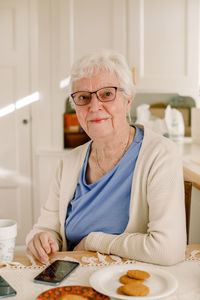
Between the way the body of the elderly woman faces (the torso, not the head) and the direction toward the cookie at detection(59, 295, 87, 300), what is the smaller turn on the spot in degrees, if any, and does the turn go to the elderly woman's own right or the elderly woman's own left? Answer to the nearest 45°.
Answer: approximately 45° to the elderly woman's own left

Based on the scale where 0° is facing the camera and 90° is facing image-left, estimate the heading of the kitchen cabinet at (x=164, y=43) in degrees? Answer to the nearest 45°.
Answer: approximately 0°

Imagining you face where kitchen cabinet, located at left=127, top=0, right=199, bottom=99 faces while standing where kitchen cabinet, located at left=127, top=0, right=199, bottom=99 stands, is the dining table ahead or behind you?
ahead

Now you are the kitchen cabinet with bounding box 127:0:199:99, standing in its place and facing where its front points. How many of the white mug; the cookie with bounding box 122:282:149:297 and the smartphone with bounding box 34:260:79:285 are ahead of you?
3

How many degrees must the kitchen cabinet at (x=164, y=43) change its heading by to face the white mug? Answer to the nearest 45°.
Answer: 0° — it already faces it

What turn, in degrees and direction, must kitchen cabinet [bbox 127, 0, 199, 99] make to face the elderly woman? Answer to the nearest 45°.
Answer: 0° — it already faces them

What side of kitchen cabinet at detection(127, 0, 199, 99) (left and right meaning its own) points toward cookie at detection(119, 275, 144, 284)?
front

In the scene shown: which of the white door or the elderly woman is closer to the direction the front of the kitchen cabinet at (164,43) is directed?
the elderly woman

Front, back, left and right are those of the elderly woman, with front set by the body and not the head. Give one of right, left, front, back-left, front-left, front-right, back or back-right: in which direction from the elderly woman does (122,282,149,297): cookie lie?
front-left

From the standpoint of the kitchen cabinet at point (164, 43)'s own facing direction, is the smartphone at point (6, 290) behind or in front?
in front

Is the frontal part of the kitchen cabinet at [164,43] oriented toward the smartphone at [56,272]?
yes

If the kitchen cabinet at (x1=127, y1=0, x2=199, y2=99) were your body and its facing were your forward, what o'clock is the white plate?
The white plate is roughly at 12 o'clock from the kitchen cabinet.

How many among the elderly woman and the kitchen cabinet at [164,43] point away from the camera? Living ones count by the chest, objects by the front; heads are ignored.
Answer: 0
